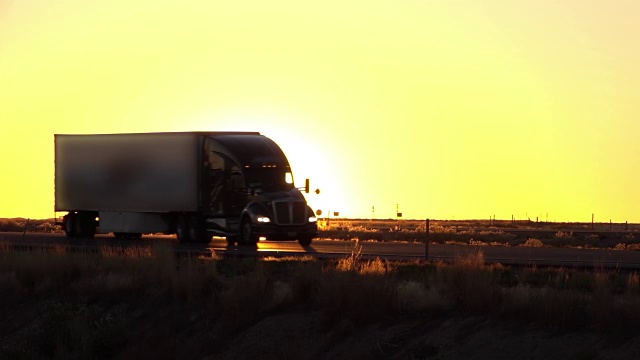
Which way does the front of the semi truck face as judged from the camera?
facing the viewer and to the right of the viewer
